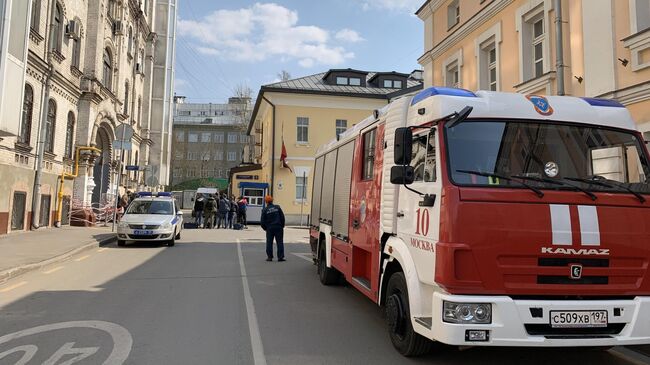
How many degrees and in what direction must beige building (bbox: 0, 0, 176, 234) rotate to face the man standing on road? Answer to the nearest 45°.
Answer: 0° — it already faces them

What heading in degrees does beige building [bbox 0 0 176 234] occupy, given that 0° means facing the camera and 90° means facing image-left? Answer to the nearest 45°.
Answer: approximately 315°

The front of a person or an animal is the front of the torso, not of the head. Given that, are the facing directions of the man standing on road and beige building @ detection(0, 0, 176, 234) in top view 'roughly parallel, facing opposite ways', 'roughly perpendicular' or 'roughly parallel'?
roughly perpendicular
